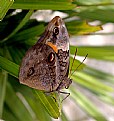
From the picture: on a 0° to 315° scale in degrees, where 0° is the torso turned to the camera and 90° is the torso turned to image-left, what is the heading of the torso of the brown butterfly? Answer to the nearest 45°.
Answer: approximately 270°
